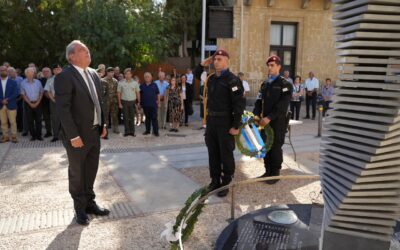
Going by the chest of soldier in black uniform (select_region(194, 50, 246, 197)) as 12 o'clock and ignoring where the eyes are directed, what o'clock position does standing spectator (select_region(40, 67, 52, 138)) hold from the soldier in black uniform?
The standing spectator is roughly at 3 o'clock from the soldier in black uniform.

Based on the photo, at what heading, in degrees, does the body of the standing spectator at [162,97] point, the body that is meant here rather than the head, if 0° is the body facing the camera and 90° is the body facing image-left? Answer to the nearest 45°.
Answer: approximately 0°

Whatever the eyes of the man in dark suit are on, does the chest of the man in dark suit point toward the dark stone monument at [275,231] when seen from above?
yes

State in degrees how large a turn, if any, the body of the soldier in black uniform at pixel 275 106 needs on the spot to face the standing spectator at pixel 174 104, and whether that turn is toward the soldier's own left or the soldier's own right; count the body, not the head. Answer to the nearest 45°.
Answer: approximately 90° to the soldier's own right

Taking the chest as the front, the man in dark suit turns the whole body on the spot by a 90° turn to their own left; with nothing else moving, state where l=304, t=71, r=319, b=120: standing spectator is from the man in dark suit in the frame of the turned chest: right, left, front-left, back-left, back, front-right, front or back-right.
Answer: front

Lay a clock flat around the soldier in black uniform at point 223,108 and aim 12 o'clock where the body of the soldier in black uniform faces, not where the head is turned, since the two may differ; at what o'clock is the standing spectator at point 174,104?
The standing spectator is roughly at 4 o'clock from the soldier in black uniform.

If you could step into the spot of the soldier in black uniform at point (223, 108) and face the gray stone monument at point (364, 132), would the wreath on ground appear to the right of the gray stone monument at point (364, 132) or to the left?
right

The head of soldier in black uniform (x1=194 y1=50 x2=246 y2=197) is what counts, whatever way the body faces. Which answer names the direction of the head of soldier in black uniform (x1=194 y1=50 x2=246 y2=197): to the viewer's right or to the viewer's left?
to the viewer's left

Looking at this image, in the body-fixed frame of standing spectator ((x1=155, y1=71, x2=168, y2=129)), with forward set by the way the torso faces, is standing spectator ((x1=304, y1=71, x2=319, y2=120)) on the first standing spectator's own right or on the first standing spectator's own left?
on the first standing spectator's own left

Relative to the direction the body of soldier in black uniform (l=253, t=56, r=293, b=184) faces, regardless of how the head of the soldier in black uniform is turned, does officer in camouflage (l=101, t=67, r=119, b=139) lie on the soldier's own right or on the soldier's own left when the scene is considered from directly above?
on the soldier's own right

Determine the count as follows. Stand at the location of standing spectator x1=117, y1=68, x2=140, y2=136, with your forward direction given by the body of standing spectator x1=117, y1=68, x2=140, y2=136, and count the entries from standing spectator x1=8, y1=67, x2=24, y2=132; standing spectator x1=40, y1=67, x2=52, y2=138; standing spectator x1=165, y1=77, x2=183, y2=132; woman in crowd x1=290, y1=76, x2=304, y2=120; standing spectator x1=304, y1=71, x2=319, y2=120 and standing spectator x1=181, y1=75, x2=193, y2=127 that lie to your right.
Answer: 2

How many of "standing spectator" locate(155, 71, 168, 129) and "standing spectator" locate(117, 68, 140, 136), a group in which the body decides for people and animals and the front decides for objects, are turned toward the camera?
2

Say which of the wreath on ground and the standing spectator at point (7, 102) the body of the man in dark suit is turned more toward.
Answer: the wreath on ground
